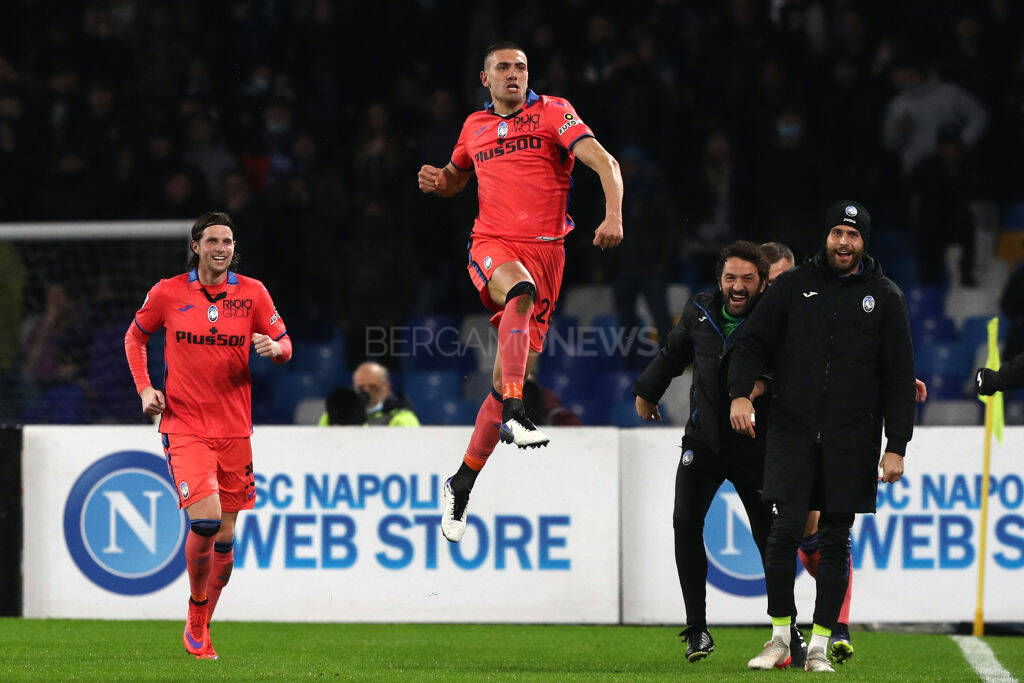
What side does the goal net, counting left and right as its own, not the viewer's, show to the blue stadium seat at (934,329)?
left

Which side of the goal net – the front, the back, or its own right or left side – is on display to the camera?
front

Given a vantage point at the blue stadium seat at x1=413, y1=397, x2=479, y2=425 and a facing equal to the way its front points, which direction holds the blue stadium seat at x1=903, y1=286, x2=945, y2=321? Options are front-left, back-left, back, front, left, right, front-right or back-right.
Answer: left

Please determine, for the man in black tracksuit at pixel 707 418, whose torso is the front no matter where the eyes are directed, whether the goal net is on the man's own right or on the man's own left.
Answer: on the man's own right

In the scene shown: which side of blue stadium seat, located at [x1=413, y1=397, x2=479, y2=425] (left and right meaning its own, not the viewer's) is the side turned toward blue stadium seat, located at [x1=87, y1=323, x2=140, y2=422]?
right

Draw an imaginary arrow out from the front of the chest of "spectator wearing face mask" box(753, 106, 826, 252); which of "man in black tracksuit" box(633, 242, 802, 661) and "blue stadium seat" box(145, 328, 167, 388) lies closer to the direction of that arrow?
the man in black tracksuit

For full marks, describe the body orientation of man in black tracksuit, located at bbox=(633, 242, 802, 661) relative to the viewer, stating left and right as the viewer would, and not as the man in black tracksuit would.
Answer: facing the viewer

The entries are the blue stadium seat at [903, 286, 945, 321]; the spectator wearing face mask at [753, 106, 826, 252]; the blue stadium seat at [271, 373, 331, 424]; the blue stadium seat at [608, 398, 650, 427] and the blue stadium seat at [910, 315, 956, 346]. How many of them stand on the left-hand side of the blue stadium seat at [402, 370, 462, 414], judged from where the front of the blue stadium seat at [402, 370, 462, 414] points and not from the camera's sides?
4

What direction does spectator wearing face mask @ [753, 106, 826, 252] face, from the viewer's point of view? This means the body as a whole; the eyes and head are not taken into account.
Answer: toward the camera

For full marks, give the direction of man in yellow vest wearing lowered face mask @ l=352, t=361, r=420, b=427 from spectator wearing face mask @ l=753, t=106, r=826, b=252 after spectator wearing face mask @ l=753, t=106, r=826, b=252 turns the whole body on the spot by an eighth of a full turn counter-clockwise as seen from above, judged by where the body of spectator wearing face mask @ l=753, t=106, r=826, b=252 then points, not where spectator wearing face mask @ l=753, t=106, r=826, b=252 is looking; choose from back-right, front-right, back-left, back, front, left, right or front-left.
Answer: right

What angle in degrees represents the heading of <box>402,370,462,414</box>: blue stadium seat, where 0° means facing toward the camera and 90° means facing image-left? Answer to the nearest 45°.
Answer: approximately 0°
